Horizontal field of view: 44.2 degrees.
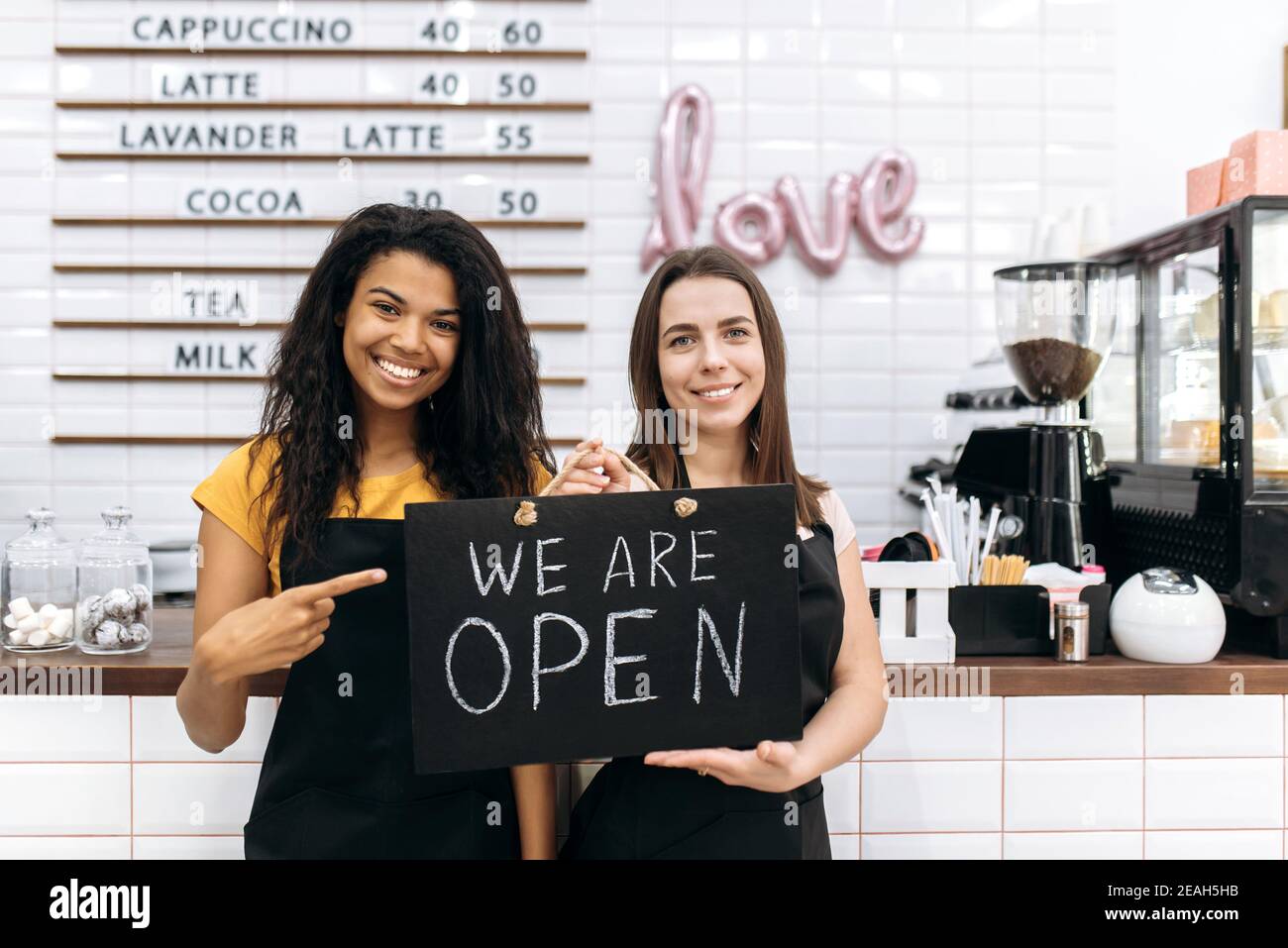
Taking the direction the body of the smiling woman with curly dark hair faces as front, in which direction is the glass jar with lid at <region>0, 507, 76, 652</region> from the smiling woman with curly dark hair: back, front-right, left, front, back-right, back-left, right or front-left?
back-right

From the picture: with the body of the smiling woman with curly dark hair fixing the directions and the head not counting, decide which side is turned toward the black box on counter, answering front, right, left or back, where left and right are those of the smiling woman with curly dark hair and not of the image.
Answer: left

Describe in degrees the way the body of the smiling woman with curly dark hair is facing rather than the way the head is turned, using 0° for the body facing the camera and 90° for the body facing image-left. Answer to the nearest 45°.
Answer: approximately 0°

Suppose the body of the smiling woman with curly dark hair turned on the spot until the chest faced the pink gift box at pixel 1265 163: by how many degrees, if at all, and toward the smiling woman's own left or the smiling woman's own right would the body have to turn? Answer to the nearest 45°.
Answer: approximately 90° to the smiling woman's own left
